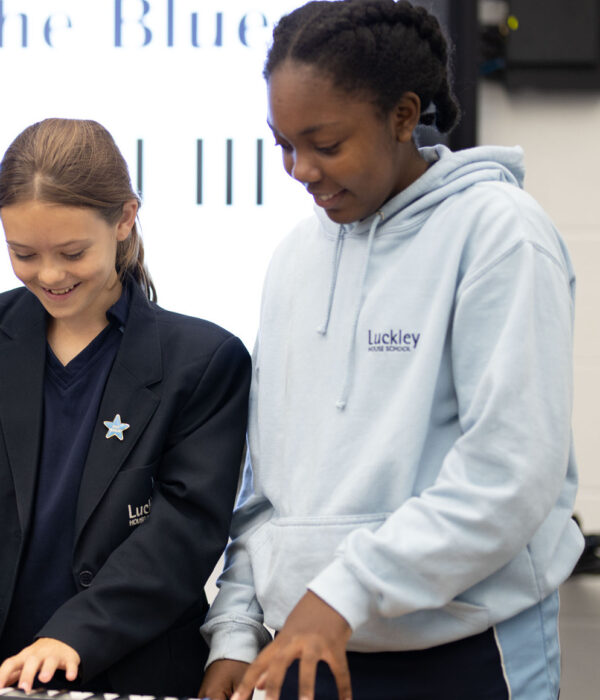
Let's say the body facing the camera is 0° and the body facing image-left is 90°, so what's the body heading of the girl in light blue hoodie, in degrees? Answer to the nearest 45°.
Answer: approximately 45°

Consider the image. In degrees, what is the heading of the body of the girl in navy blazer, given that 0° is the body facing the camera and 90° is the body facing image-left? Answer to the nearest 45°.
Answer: approximately 45°
